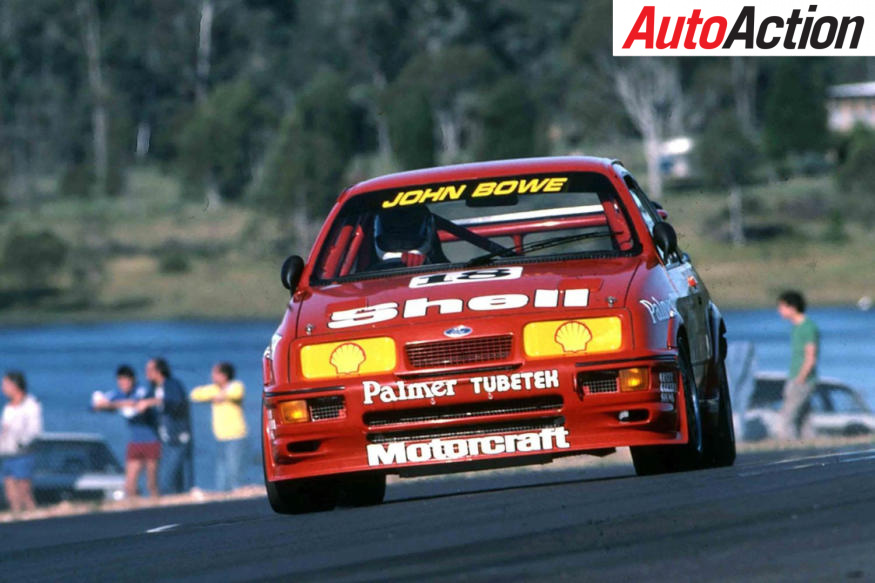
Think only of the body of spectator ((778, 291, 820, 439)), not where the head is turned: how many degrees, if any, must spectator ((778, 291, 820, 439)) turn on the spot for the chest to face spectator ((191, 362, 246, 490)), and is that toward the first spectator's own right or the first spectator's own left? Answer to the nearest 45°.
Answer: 0° — they already face them

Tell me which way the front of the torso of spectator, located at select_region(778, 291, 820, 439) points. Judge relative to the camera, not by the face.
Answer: to the viewer's left

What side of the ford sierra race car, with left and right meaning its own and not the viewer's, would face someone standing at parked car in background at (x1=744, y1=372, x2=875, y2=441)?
back

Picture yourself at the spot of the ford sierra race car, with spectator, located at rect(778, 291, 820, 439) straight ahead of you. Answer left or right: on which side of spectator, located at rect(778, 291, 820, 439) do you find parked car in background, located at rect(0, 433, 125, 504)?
left

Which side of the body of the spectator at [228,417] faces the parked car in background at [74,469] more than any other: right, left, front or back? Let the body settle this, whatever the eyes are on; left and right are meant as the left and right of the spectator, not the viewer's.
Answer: right
